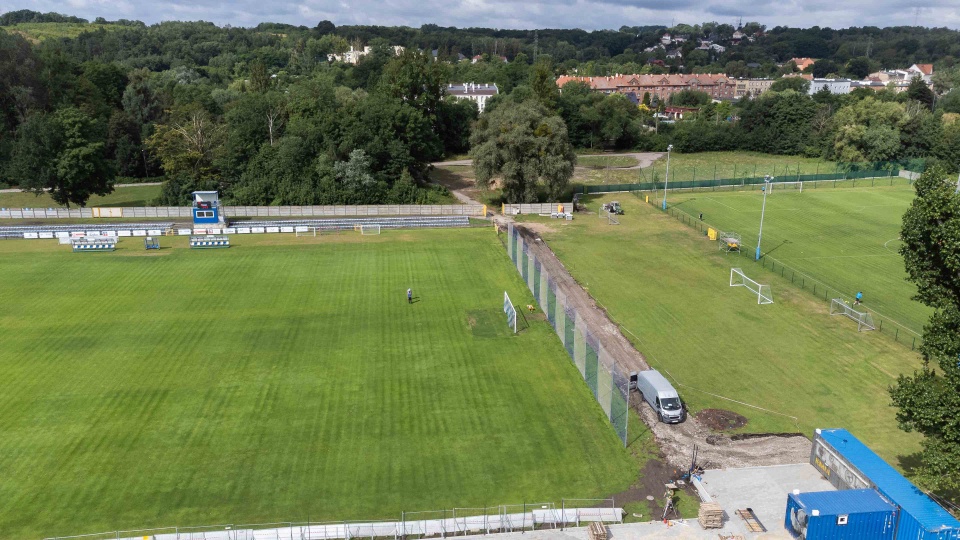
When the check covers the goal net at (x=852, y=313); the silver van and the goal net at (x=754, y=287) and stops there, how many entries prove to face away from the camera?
0

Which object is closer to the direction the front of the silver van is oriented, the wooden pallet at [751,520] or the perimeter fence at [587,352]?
the wooden pallet

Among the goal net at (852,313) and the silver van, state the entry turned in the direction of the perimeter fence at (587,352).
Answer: the goal net

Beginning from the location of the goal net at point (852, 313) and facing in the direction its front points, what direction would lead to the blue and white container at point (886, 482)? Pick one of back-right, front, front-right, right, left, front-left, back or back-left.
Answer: front-left

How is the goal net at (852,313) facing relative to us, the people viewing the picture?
facing the viewer and to the left of the viewer

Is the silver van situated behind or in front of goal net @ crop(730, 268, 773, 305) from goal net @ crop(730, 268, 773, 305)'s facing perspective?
in front

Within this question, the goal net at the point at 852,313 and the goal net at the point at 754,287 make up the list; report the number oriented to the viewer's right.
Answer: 0

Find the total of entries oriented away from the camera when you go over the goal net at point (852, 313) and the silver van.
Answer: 0

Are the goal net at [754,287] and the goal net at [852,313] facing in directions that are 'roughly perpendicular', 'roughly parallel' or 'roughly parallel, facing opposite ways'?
roughly parallel

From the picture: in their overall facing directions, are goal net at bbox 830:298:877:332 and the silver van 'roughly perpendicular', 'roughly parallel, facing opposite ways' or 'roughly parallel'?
roughly perpendicular

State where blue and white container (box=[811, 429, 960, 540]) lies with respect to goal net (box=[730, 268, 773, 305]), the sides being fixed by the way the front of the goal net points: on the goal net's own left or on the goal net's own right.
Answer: on the goal net's own left

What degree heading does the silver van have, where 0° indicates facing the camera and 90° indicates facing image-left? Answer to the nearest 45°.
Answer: approximately 315°

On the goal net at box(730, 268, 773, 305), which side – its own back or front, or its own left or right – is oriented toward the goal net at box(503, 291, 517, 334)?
front

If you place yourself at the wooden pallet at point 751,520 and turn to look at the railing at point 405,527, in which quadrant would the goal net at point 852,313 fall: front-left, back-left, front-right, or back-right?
back-right
